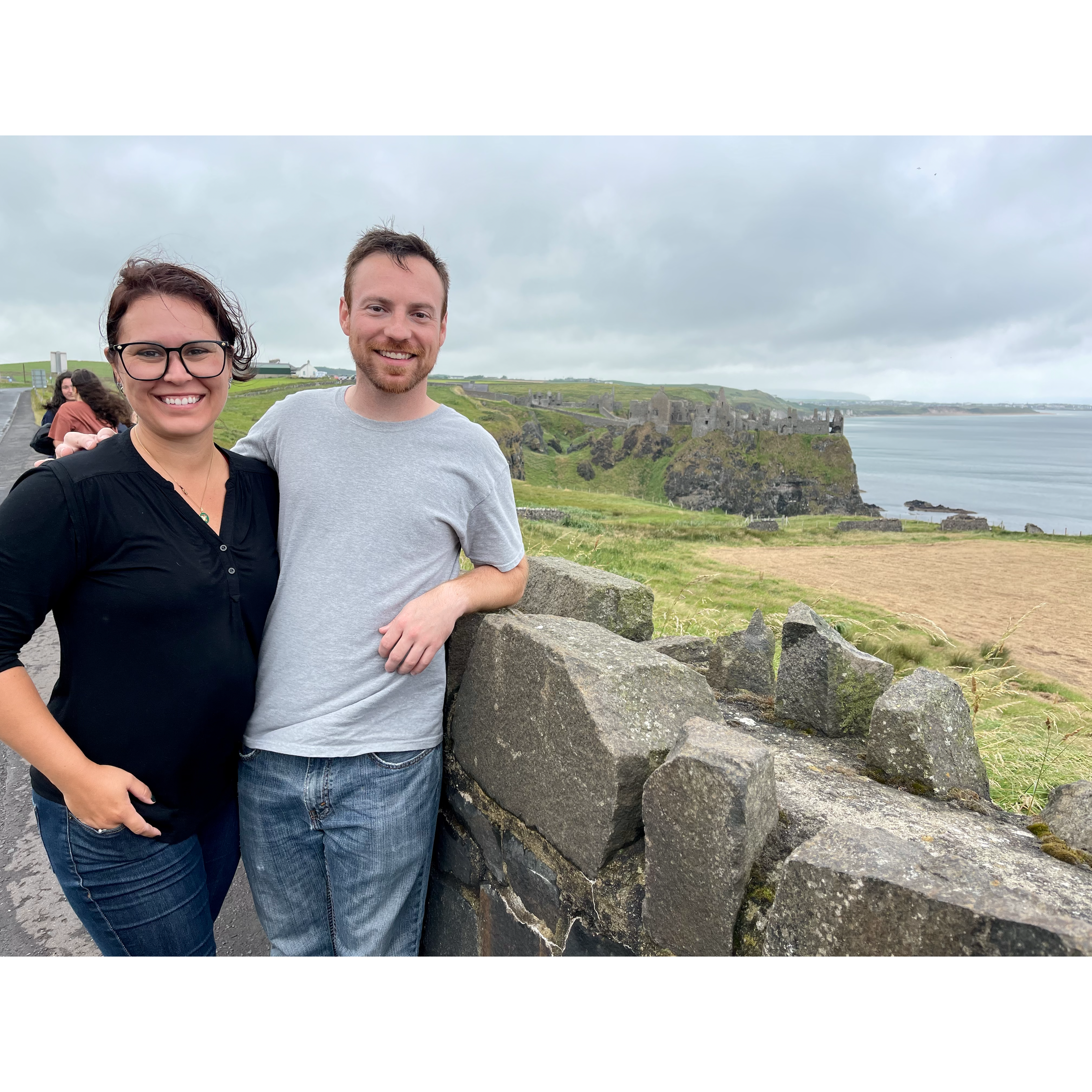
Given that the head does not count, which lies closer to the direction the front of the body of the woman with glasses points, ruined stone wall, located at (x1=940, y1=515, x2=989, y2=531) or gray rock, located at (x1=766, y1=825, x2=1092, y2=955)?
the gray rock

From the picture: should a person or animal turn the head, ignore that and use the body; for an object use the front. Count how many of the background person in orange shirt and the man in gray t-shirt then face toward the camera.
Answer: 1

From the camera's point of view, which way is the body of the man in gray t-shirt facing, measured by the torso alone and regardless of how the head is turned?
toward the camera

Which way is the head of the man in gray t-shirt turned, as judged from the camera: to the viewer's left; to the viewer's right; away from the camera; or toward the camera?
toward the camera

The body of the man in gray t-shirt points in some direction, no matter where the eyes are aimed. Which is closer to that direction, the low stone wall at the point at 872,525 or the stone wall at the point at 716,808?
the stone wall at the point at 716,808

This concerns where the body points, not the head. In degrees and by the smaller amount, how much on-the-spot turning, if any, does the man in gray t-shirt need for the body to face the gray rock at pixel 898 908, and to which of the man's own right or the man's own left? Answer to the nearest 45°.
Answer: approximately 45° to the man's own left

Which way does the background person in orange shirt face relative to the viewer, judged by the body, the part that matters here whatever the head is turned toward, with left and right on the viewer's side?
facing away from the viewer and to the left of the viewer

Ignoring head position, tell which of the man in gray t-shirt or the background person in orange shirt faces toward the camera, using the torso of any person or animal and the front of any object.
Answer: the man in gray t-shirt

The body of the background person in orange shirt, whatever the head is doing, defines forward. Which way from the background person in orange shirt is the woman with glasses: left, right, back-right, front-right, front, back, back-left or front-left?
back-left

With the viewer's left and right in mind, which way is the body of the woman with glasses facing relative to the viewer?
facing the viewer and to the right of the viewer

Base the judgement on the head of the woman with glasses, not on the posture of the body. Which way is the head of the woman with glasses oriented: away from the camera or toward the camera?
toward the camera

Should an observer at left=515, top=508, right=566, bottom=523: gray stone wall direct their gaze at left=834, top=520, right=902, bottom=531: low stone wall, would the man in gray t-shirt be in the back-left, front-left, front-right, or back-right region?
back-right

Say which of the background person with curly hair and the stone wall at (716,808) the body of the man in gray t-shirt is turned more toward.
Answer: the stone wall
